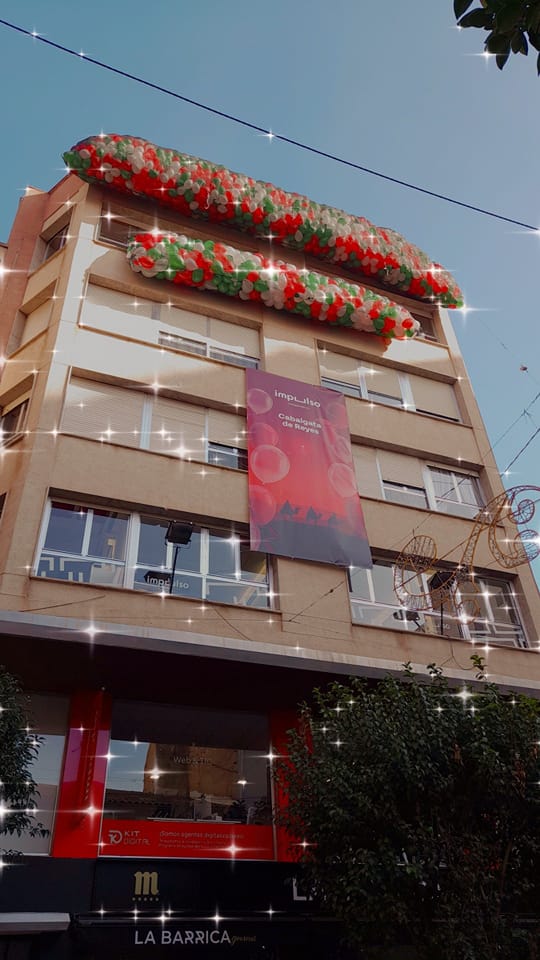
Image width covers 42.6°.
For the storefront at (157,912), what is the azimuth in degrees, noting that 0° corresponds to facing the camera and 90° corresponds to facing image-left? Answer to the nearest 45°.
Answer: approximately 0°

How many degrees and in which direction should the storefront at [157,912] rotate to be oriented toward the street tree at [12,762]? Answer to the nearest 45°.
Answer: approximately 45° to its right
